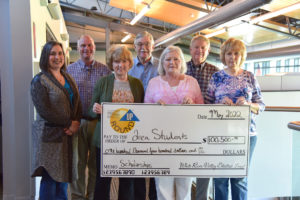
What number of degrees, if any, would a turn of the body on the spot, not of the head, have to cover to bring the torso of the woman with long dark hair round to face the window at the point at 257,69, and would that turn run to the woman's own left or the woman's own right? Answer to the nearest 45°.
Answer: approximately 90° to the woman's own left

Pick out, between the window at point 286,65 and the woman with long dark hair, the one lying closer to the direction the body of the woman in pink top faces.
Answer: the woman with long dark hair

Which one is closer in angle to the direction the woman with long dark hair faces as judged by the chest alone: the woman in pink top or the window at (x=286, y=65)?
the woman in pink top

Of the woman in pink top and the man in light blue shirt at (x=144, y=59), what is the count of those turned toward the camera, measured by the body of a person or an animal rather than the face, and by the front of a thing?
2

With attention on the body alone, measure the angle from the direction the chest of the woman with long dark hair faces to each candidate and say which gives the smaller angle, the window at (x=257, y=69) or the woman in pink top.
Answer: the woman in pink top

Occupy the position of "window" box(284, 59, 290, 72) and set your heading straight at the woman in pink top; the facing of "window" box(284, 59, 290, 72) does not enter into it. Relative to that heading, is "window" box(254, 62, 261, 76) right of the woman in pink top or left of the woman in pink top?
right

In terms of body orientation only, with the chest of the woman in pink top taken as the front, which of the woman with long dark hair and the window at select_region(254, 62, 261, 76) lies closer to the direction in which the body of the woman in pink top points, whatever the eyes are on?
the woman with long dark hair

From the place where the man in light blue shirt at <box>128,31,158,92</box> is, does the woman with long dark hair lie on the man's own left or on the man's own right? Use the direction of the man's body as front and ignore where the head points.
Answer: on the man's own right

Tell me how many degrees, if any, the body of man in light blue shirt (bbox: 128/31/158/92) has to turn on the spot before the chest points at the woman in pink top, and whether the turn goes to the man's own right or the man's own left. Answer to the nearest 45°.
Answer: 0° — they already face them

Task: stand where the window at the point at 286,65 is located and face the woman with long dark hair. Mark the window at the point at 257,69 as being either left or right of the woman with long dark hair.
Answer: right
